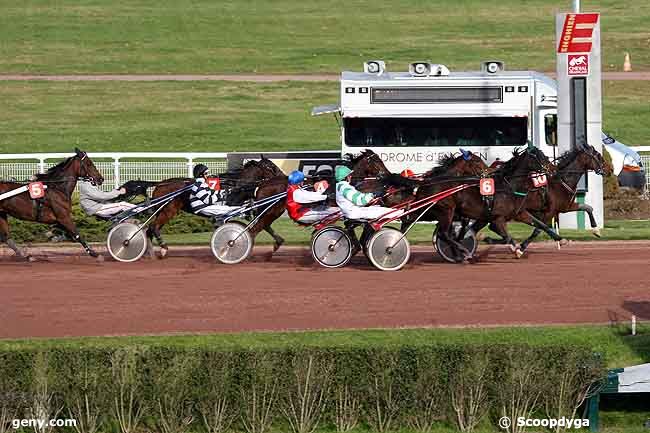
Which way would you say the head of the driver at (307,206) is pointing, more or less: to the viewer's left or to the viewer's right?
to the viewer's right

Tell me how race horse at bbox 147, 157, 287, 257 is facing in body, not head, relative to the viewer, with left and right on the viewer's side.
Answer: facing to the right of the viewer

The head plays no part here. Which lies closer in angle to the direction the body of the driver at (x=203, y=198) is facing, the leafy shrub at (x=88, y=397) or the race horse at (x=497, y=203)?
the race horse

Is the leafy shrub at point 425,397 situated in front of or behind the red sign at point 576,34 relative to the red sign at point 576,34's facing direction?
in front

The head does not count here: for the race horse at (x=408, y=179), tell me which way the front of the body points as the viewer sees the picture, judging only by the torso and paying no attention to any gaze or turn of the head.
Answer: to the viewer's right

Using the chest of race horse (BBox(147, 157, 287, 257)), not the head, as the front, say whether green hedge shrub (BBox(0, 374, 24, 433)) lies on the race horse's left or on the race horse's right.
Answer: on the race horse's right

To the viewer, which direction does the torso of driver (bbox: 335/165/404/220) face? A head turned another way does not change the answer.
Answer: to the viewer's right

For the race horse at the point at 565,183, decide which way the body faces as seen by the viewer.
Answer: to the viewer's right

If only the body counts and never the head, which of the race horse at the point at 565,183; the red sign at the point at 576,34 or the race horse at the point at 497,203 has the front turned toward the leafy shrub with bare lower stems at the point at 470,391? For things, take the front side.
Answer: the red sign

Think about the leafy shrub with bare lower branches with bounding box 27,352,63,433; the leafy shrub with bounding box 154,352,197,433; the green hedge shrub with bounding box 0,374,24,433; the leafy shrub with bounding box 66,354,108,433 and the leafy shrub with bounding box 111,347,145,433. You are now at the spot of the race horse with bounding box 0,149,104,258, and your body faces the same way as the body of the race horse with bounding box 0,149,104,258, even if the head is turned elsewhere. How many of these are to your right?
5

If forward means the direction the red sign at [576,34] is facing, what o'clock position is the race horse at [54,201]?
The race horse is roughly at 2 o'clock from the red sign.

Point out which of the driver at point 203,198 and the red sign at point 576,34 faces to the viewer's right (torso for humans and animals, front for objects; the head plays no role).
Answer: the driver

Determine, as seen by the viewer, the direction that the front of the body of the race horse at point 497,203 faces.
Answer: to the viewer's right

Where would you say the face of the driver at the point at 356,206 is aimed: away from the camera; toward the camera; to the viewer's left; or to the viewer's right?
to the viewer's right
